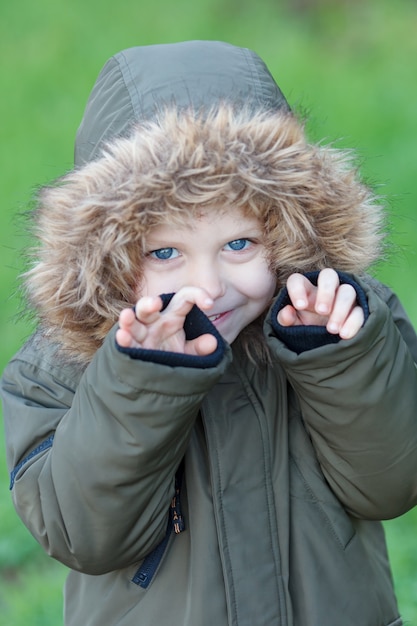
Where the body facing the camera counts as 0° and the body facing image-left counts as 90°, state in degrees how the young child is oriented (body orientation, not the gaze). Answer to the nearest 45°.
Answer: approximately 0°
